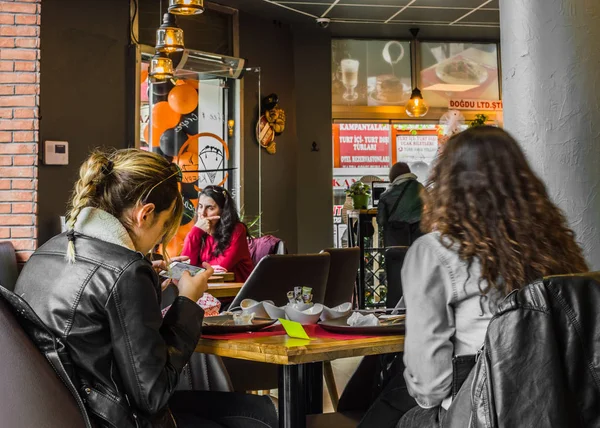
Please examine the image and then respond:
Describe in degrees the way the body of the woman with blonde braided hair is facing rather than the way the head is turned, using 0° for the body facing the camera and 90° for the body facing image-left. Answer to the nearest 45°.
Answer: approximately 225°

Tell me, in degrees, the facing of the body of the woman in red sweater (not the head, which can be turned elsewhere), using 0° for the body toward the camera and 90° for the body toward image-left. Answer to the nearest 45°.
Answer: approximately 45°

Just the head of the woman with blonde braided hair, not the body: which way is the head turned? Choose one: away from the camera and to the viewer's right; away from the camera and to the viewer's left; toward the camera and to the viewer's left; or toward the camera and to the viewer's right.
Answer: away from the camera and to the viewer's right

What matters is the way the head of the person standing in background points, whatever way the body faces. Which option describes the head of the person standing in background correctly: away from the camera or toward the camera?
away from the camera

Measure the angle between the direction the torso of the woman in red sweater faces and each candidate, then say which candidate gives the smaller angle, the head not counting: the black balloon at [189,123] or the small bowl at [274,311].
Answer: the small bowl

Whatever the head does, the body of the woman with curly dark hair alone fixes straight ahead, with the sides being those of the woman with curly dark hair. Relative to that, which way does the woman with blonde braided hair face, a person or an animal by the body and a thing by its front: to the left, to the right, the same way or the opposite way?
to the right

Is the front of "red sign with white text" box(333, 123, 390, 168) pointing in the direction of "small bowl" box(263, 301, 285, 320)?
yes

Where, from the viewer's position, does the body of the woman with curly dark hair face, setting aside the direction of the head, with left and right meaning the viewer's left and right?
facing away from the viewer and to the left of the viewer
